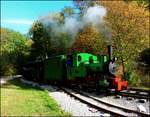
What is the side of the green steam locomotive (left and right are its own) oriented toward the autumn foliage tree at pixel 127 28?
left

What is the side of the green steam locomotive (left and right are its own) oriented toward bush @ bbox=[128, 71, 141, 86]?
front

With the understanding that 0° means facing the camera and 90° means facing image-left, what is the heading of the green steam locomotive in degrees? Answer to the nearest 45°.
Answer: approximately 315°
